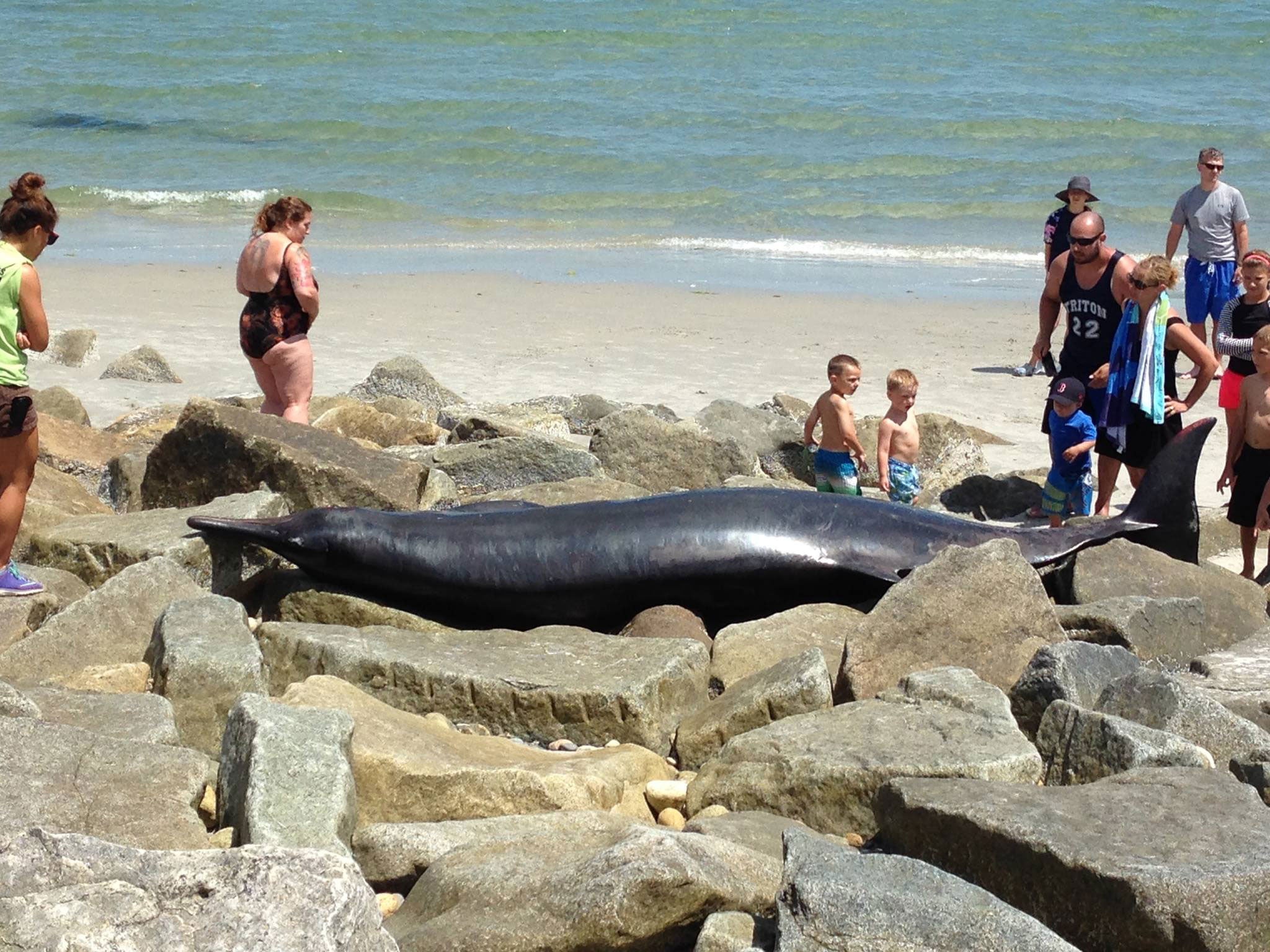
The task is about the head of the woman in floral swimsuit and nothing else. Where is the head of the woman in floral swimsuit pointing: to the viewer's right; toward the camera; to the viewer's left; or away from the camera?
to the viewer's right

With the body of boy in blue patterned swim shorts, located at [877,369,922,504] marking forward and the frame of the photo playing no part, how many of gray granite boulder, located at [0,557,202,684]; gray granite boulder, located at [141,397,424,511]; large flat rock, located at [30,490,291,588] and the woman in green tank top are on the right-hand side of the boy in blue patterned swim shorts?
4

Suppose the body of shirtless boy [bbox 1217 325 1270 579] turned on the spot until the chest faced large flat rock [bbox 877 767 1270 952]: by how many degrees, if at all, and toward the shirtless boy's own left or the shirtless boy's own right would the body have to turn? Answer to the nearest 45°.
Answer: approximately 45° to the shirtless boy's own left
